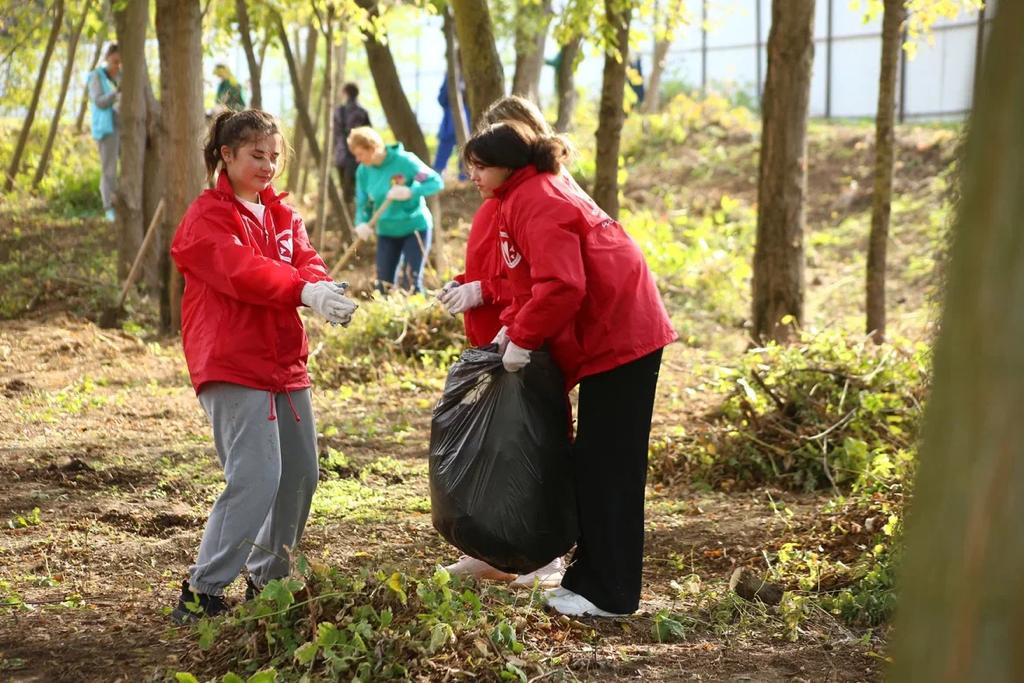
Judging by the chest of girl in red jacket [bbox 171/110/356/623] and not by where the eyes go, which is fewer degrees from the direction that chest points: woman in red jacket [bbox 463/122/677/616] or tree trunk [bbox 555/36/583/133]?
the woman in red jacket

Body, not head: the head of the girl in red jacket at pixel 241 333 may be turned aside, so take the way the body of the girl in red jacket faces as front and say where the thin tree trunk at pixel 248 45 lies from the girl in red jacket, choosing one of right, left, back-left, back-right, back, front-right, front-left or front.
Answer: back-left

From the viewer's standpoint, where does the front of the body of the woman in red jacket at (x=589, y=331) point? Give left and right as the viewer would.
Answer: facing to the left of the viewer

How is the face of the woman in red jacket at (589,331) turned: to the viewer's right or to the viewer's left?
to the viewer's left

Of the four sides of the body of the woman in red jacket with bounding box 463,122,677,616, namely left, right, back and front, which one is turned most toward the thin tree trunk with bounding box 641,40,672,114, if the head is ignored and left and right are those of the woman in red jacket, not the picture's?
right

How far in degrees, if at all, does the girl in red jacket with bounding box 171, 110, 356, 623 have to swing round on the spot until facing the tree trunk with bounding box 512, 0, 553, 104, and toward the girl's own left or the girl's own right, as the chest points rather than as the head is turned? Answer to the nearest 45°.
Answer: approximately 135° to the girl's own left

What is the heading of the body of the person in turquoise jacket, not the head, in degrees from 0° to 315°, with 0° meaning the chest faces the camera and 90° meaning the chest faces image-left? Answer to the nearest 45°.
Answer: approximately 45°

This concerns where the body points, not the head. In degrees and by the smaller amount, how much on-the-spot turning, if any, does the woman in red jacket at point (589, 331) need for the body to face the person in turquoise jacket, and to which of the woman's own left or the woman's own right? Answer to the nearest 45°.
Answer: approximately 90° to the woman's own right

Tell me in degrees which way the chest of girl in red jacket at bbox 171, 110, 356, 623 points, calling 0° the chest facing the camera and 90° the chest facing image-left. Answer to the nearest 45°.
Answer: approximately 315°

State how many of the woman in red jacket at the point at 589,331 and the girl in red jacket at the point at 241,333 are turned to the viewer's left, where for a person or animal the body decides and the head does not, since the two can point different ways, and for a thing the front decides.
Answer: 1

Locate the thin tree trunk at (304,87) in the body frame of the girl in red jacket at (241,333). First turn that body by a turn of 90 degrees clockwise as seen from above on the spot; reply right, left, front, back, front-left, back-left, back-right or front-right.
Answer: back-right

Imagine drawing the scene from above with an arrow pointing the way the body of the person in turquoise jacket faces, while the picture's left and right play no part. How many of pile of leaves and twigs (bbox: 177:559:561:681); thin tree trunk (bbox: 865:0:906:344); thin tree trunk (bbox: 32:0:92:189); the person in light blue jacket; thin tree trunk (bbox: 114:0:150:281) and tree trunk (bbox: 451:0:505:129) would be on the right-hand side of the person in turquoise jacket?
3
